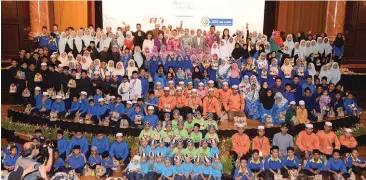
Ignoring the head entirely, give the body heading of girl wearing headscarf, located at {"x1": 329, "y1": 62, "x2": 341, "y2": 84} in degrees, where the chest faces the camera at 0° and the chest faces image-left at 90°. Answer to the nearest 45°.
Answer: approximately 0°

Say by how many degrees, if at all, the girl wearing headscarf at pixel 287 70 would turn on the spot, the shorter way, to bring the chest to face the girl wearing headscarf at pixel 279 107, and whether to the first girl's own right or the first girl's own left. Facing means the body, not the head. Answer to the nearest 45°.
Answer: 0° — they already face them

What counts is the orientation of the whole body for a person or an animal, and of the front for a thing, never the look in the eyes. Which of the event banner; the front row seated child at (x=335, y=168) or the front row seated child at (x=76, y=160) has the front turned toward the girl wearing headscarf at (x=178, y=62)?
the event banner

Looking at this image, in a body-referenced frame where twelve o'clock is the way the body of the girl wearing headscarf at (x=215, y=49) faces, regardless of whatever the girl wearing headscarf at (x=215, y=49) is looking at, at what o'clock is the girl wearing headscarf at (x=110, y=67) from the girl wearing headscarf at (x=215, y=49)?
the girl wearing headscarf at (x=110, y=67) is roughly at 2 o'clock from the girl wearing headscarf at (x=215, y=49).

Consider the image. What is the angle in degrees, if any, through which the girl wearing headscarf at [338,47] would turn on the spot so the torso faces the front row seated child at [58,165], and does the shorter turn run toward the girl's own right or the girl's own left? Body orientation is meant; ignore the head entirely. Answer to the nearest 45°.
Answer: approximately 45° to the girl's own right

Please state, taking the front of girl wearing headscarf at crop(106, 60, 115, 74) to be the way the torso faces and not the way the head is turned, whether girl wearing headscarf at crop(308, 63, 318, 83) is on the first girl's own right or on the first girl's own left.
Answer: on the first girl's own left

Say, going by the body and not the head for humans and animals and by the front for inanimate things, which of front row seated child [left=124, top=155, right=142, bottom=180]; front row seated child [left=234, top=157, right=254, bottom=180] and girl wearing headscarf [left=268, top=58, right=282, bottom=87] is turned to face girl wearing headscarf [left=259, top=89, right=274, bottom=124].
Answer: girl wearing headscarf [left=268, top=58, right=282, bottom=87]

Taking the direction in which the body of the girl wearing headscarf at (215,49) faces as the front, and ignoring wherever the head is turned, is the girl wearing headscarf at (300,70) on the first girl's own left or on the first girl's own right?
on the first girl's own left

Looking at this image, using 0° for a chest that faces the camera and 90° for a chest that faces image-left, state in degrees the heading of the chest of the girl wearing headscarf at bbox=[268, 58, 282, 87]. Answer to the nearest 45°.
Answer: approximately 0°

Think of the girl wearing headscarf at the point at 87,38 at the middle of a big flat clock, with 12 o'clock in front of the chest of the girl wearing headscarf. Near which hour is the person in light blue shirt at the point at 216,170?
The person in light blue shirt is roughly at 11 o'clock from the girl wearing headscarf.

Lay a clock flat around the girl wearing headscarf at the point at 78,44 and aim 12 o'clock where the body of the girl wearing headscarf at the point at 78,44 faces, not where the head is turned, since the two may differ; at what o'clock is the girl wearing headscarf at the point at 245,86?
the girl wearing headscarf at the point at 245,86 is roughly at 10 o'clock from the girl wearing headscarf at the point at 78,44.
